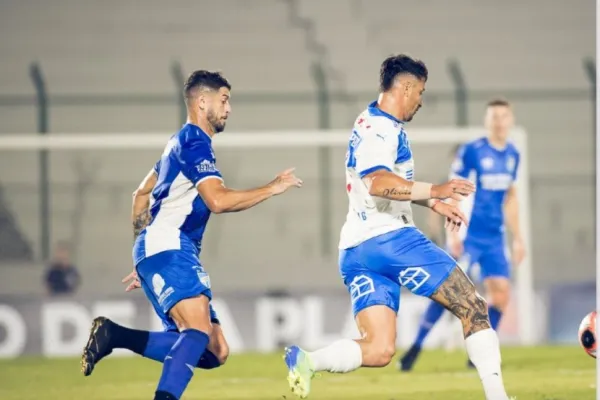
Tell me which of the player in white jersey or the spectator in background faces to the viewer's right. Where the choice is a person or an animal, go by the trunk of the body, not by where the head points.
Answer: the player in white jersey

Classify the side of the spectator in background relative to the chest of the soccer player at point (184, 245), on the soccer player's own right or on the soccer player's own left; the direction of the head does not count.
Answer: on the soccer player's own left

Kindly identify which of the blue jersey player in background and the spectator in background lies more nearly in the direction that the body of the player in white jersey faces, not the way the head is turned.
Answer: the blue jersey player in background

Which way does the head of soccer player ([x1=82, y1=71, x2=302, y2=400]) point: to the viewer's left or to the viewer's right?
to the viewer's right

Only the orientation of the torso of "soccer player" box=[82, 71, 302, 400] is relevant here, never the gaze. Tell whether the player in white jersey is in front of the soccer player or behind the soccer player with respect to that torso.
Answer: in front

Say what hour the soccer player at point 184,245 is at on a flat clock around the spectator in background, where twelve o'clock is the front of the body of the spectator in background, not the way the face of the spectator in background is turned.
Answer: The soccer player is roughly at 12 o'clock from the spectator in background.

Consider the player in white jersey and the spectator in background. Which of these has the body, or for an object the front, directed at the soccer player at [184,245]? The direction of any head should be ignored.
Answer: the spectator in background

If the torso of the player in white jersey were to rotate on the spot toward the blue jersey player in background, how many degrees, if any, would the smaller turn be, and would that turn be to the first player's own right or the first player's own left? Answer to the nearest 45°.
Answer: approximately 90° to the first player's own left

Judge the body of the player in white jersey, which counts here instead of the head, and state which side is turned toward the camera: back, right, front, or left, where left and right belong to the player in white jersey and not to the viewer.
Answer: right

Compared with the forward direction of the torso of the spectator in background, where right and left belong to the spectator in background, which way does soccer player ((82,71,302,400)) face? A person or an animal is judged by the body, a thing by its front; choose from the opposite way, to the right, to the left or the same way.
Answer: to the left

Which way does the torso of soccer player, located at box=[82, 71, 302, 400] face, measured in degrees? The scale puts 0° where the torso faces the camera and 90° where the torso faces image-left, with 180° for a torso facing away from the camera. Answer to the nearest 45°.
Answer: approximately 270°

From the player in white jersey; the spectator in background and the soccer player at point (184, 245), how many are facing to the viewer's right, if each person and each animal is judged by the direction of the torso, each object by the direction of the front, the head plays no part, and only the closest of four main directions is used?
2

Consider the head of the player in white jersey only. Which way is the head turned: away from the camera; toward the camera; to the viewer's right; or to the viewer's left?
to the viewer's right

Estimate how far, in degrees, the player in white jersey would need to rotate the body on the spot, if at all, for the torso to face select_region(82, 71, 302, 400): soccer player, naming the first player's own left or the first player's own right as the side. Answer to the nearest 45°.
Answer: approximately 180°

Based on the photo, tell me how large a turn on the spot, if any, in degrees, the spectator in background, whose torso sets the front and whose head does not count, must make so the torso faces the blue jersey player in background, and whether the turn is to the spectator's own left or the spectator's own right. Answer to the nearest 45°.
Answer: approximately 45° to the spectator's own left

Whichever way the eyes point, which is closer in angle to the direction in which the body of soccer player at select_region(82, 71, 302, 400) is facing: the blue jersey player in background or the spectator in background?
the blue jersey player in background

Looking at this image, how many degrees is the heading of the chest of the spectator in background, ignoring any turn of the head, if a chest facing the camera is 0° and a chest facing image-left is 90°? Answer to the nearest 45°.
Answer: approximately 0°
